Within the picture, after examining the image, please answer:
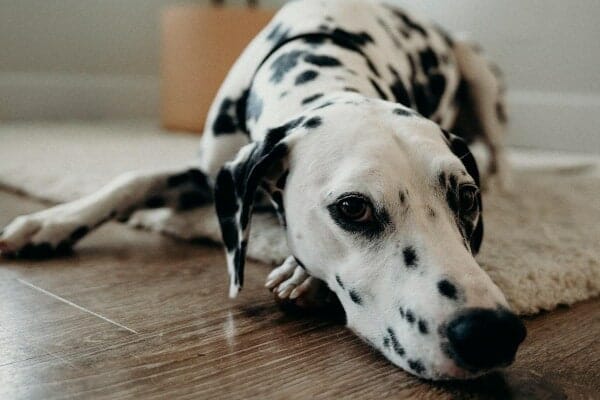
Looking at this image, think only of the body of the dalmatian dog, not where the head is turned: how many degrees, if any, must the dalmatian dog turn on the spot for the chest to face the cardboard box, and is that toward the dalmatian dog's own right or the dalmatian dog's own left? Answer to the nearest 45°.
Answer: approximately 180°

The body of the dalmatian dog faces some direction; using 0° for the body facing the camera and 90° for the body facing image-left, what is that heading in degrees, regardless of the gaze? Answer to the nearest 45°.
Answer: approximately 0°
